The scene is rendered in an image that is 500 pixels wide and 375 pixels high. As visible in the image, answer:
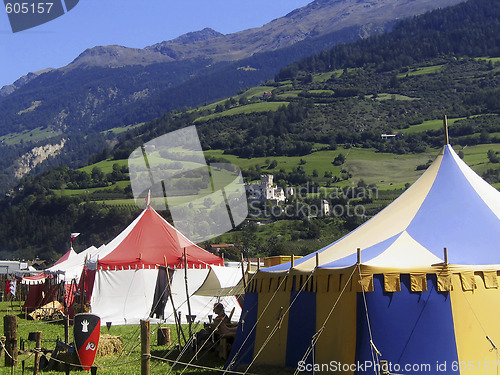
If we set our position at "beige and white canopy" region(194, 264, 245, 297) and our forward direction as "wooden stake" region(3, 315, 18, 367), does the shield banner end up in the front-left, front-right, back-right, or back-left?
front-left

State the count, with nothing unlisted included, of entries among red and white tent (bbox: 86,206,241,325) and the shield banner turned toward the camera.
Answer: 2

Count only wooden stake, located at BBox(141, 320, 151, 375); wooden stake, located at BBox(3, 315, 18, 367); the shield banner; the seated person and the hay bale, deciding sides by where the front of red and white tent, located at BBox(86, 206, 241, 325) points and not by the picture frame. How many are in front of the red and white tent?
5

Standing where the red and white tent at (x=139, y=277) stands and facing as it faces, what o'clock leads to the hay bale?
The hay bale is roughly at 12 o'clock from the red and white tent.

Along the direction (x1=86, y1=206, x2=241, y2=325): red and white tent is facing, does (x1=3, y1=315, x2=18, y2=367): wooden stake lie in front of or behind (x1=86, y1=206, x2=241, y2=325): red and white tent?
in front

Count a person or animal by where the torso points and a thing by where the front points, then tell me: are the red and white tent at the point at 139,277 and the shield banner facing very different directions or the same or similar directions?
same or similar directions

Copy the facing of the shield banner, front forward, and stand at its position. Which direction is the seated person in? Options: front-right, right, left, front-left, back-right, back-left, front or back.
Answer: back-left

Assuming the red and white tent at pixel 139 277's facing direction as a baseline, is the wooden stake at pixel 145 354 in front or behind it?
in front

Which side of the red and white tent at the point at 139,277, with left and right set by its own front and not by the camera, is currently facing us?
front

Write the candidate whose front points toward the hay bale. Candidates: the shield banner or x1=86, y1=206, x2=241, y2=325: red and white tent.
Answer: the red and white tent

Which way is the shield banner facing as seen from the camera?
toward the camera

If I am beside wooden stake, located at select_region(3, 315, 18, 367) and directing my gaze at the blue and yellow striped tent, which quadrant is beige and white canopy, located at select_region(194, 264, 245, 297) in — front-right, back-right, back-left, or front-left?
front-left
